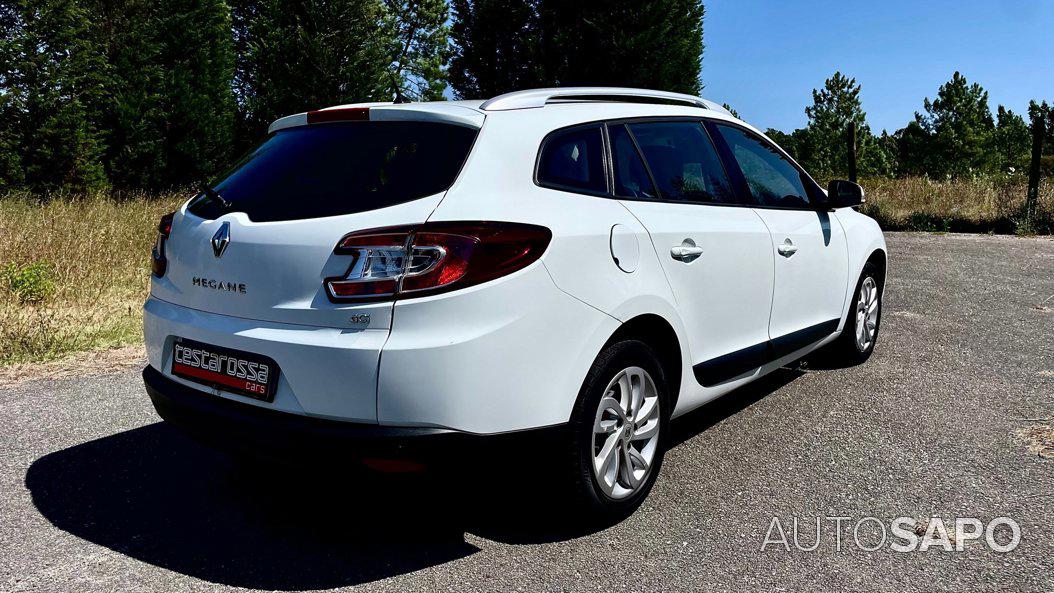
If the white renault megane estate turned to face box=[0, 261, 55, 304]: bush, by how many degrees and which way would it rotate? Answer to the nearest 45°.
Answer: approximately 90° to its left

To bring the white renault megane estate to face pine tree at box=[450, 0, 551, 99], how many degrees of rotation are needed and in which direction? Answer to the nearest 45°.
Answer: approximately 45° to its left

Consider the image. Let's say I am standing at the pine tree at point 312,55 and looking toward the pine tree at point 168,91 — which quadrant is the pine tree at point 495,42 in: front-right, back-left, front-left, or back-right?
back-right

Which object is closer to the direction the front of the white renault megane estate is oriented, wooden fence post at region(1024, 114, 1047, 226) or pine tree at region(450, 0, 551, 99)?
the wooden fence post

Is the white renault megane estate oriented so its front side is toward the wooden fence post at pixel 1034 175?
yes

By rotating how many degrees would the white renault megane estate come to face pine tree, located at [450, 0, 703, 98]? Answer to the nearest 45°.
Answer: approximately 45° to its left

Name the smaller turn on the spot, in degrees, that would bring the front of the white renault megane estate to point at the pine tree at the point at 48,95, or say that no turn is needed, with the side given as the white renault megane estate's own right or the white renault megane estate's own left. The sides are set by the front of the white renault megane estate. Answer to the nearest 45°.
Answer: approximately 90° to the white renault megane estate's own left

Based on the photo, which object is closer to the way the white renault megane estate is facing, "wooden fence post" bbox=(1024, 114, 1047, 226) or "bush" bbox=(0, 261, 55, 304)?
the wooden fence post

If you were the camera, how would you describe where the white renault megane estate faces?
facing away from the viewer and to the right of the viewer

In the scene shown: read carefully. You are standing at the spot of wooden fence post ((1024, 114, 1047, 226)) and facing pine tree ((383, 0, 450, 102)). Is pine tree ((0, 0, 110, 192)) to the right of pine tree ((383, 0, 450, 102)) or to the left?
left

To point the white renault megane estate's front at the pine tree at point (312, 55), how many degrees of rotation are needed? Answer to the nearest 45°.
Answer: approximately 45° to its left

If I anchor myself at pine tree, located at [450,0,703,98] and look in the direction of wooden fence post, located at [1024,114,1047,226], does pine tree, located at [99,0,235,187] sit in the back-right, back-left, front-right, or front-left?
back-right

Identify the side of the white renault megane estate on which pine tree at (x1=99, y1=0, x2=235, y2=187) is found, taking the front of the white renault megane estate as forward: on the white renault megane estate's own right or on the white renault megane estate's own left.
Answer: on the white renault megane estate's own left

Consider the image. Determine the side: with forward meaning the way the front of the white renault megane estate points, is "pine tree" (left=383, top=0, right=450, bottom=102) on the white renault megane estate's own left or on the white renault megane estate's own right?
on the white renault megane estate's own left

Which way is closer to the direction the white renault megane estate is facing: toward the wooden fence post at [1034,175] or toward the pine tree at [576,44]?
the wooden fence post
